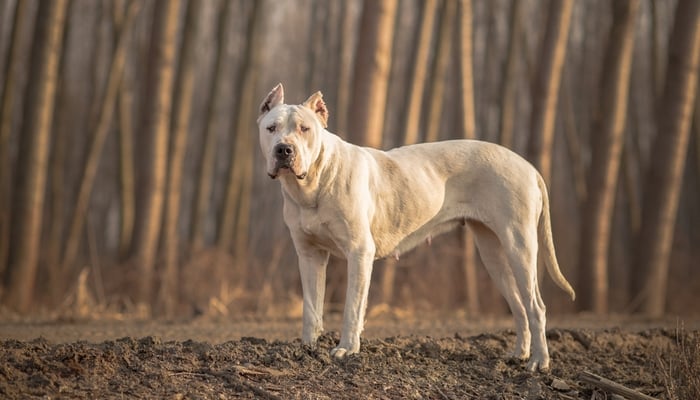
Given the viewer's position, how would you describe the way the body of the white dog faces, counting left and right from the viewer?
facing to the left of the viewer

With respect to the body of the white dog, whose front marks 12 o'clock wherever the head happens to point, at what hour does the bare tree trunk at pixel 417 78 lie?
The bare tree trunk is roughly at 3 o'clock from the white dog.

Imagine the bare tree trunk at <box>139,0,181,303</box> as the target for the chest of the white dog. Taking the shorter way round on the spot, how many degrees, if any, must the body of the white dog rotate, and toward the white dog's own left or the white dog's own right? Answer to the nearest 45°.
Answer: approximately 45° to the white dog's own right

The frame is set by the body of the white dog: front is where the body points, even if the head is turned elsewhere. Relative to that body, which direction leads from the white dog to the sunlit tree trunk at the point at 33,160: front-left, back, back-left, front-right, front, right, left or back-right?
front-right

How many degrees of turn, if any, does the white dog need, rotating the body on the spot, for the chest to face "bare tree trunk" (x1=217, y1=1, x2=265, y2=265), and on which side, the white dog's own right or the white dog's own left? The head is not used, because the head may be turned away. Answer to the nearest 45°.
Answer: approximately 90° to the white dog's own right

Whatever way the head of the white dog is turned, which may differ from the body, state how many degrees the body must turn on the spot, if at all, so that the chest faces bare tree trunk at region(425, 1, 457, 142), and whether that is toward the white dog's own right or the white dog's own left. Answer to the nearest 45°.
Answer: approximately 90° to the white dog's own right

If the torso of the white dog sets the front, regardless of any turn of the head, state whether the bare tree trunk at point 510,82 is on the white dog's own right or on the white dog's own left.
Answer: on the white dog's own right

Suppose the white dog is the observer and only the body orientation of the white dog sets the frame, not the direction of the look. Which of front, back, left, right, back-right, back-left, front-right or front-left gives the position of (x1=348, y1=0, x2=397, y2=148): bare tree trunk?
right
